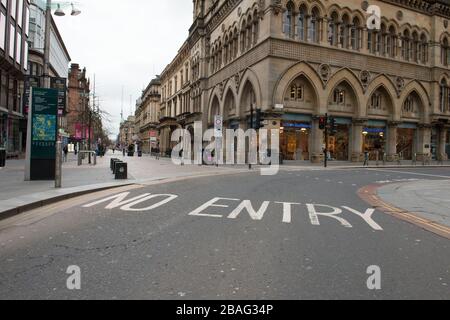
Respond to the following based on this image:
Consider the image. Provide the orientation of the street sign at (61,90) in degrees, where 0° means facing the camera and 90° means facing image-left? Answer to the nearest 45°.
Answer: approximately 0°
